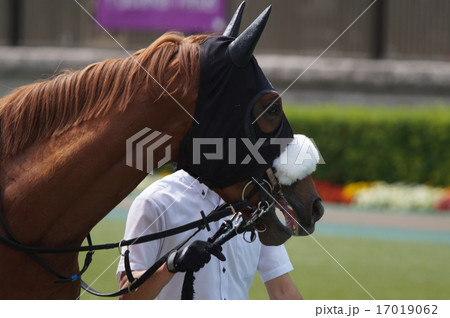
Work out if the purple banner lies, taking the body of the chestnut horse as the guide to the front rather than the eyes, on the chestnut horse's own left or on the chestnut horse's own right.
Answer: on the chestnut horse's own left

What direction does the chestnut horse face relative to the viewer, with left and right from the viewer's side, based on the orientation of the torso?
facing to the right of the viewer

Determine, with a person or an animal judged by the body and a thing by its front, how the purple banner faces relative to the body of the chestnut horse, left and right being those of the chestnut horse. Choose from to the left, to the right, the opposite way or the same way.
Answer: to the right

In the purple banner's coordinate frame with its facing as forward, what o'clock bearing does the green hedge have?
The green hedge is roughly at 10 o'clock from the purple banner.

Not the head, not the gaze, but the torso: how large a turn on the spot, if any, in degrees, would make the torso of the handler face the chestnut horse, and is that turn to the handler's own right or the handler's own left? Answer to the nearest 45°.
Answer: approximately 90° to the handler's own right

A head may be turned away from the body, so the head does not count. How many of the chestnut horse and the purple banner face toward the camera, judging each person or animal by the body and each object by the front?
1

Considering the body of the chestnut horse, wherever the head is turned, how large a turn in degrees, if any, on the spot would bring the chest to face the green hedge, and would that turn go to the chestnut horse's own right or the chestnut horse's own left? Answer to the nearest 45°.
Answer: approximately 45° to the chestnut horse's own left

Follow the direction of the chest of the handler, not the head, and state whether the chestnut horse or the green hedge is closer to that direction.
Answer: the chestnut horse

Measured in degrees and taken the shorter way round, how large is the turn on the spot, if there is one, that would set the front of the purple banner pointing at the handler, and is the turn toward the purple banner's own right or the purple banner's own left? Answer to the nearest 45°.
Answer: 0° — it already faces them

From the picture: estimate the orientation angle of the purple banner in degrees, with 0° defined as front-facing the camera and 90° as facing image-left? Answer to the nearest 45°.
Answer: approximately 0°

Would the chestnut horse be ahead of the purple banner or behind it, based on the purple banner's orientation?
ahead
